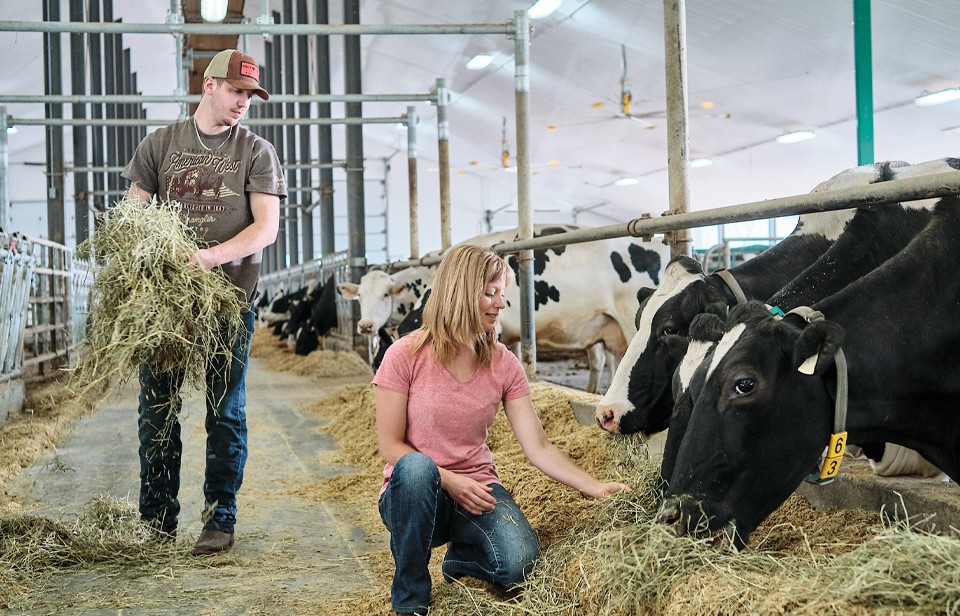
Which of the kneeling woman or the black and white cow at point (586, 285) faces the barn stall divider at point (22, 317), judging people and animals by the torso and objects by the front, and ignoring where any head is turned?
the black and white cow

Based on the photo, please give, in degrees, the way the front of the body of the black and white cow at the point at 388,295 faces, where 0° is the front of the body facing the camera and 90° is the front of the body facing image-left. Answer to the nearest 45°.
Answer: approximately 45°

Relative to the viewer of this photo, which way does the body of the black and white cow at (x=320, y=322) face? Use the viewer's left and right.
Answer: facing the viewer and to the left of the viewer

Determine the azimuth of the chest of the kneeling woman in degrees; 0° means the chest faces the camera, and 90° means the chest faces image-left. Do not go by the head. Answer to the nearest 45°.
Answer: approximately 315°

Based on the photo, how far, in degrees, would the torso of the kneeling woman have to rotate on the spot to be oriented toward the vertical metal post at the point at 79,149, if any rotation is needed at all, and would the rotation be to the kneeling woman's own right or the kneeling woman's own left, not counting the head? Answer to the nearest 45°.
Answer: approximately 180°

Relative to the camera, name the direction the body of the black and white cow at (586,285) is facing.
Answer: to the viewer's left

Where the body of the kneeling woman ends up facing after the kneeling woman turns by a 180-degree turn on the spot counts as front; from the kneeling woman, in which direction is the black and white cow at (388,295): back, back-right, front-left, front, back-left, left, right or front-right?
front-right

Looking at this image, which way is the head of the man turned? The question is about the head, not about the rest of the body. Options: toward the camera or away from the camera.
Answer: toward the camera

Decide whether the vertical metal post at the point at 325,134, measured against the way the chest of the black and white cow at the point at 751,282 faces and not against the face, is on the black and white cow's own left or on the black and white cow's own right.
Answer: on the black and white cow's own right

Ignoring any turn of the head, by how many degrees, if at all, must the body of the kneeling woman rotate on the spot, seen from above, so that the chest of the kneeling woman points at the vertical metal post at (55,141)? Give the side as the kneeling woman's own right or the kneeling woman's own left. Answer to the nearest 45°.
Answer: approximately 180°
